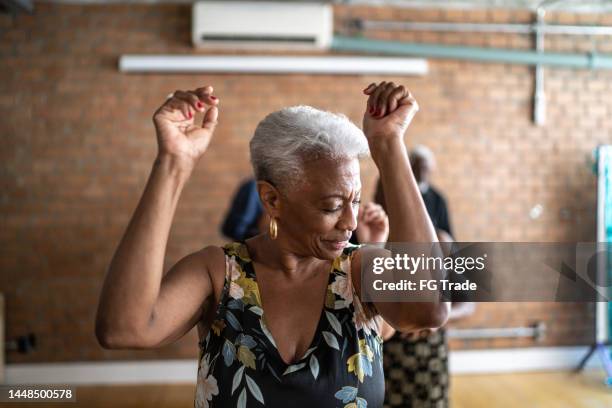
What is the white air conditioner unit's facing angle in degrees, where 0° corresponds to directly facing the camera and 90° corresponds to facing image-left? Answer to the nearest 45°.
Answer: approximately 0°

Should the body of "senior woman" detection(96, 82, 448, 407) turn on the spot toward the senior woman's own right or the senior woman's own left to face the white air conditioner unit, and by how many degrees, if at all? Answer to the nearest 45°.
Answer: approximately 180°

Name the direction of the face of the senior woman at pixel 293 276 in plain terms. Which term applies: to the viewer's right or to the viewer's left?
to the viewer's right

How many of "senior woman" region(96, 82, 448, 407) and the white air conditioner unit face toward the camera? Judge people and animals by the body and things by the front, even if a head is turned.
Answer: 2

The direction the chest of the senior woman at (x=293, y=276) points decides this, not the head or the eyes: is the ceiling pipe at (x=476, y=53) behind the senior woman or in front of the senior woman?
behind

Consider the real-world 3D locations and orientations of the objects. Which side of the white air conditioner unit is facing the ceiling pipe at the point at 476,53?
left

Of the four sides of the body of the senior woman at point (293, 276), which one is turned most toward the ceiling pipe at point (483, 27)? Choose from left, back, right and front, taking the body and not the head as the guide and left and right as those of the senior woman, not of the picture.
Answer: back

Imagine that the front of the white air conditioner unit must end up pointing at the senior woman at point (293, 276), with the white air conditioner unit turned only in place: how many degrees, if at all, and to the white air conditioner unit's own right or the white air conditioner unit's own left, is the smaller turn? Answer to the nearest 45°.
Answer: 0° — it already faces them
